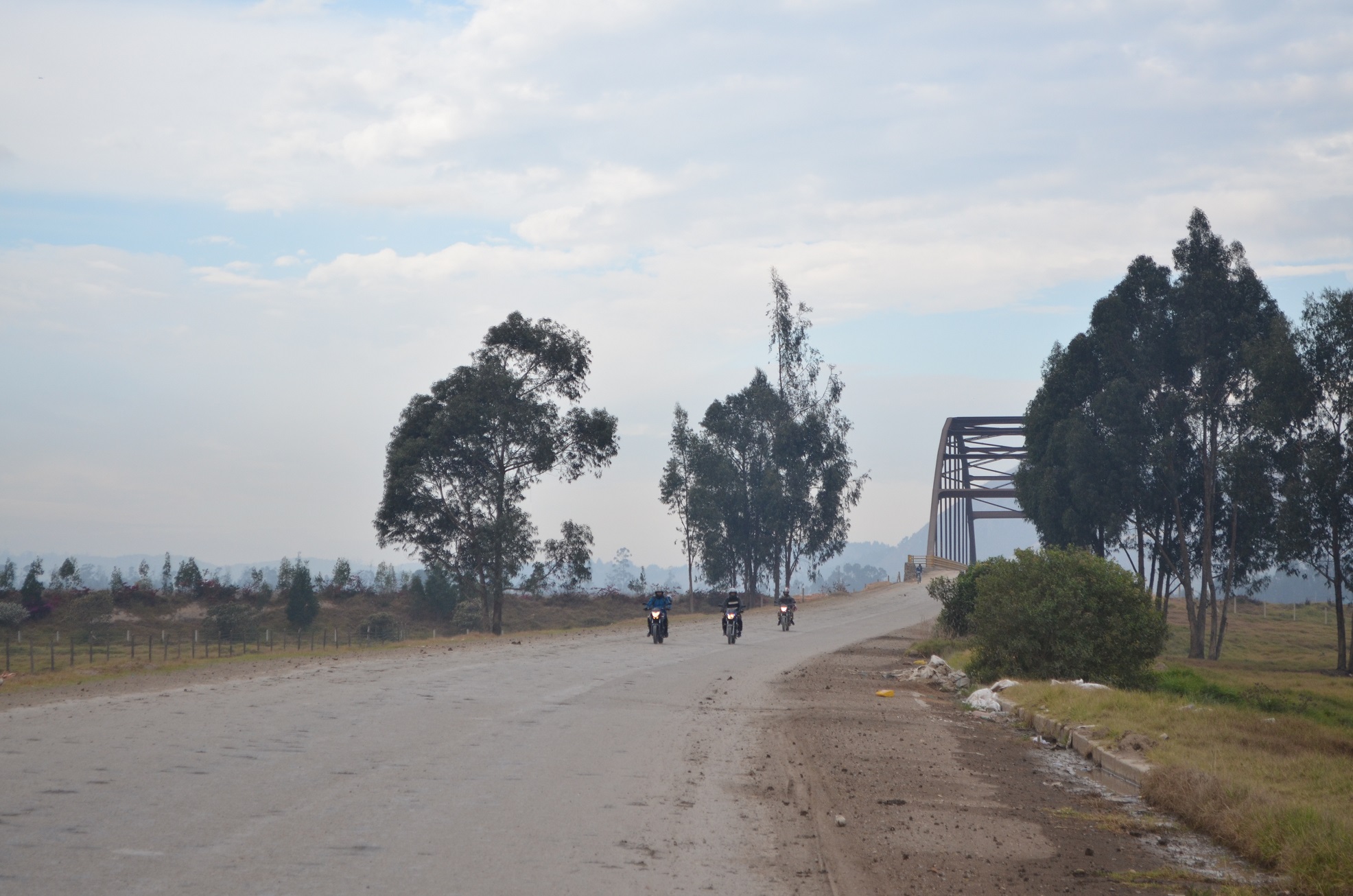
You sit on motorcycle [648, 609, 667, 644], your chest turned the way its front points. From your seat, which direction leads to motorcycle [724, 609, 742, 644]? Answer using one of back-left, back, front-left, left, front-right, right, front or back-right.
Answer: back-left

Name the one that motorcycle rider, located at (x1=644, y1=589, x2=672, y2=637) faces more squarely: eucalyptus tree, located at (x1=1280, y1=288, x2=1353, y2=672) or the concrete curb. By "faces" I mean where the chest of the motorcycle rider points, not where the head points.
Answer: the concrete curb

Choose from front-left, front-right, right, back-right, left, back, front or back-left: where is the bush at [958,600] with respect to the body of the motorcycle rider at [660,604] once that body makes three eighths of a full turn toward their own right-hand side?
back-right

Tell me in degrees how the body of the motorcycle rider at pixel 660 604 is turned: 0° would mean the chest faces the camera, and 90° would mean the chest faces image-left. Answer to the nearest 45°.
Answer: approximately 0°

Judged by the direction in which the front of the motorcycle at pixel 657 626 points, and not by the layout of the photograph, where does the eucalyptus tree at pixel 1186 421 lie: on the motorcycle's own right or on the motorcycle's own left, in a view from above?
on the motorcycle's own left

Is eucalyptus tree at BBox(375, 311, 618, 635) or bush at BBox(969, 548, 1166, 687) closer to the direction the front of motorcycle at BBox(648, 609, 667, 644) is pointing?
the bush

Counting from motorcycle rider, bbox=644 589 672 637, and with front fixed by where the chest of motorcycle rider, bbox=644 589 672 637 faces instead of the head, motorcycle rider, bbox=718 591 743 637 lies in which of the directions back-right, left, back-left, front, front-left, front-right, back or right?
back-left
